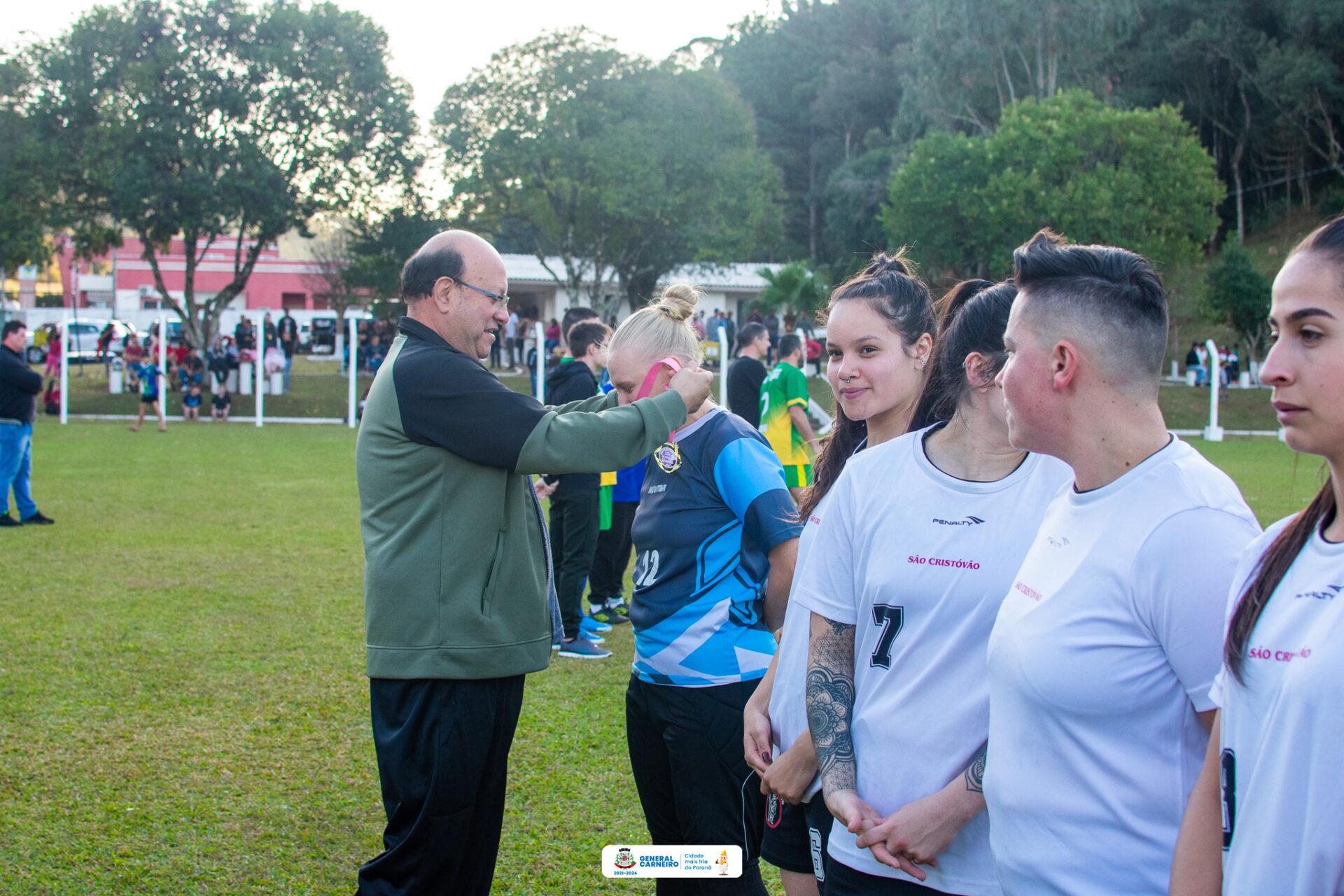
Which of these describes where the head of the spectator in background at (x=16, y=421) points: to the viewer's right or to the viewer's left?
to the viewer's right

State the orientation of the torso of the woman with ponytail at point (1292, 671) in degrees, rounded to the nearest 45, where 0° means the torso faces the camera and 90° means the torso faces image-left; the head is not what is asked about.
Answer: approximately 45°

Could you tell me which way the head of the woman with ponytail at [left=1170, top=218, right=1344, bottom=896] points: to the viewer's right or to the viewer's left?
to the viewer's left

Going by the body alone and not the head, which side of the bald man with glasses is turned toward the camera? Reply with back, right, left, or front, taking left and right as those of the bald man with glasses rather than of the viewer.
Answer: right

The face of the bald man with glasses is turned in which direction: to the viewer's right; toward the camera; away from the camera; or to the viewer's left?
to the viewer's right

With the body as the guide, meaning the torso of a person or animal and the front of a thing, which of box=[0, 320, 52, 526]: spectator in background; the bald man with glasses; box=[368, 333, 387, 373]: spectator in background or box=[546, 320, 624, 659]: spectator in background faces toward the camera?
box=[368, 333, 387, 373]: spectator in background

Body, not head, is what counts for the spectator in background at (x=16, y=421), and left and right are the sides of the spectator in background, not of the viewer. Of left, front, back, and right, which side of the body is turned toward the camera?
right

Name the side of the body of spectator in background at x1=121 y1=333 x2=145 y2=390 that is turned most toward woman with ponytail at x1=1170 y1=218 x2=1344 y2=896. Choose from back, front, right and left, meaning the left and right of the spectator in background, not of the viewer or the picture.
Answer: front
